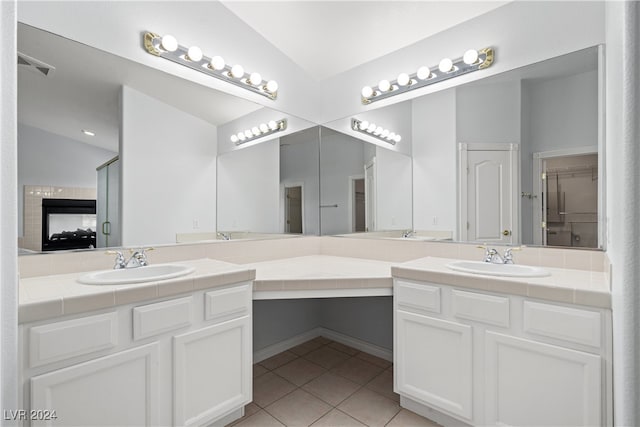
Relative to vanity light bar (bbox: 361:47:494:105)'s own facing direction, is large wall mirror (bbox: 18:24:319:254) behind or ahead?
ahead

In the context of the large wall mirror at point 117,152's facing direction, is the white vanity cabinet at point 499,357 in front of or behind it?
in front

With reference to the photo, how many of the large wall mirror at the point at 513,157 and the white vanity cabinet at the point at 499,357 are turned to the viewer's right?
0

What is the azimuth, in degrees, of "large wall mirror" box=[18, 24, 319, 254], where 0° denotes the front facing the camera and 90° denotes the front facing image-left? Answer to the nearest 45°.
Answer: approximately 315°

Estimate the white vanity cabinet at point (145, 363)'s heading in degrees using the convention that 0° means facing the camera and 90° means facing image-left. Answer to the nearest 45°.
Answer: approximately 315°

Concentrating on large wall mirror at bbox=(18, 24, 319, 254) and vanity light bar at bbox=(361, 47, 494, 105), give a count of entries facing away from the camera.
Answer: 0

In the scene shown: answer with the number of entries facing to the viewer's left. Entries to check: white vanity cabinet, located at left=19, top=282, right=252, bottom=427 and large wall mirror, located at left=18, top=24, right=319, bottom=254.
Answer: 0
